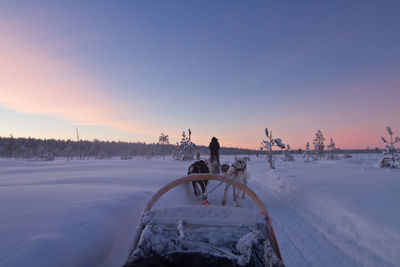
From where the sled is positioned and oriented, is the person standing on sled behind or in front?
in front

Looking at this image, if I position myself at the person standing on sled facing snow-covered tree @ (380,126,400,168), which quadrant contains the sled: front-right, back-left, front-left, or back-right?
back-right

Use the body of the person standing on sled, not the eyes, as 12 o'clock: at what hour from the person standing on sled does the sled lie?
The sled is roughly at 6 o'clock from the person standing on sled.

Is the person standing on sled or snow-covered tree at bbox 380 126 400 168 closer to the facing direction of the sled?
the person standing on sled

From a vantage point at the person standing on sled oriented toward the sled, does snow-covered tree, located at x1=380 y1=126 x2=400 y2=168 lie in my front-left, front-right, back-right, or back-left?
back-left

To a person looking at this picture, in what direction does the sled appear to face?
facing away from the viewer

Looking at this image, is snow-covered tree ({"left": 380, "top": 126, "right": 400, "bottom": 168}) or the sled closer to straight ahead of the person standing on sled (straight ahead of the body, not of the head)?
the snow-covered tree

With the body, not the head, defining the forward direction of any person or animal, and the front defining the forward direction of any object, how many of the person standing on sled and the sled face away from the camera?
2

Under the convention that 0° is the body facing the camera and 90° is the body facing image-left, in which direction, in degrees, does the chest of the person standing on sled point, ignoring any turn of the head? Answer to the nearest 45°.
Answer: approximately 180°
